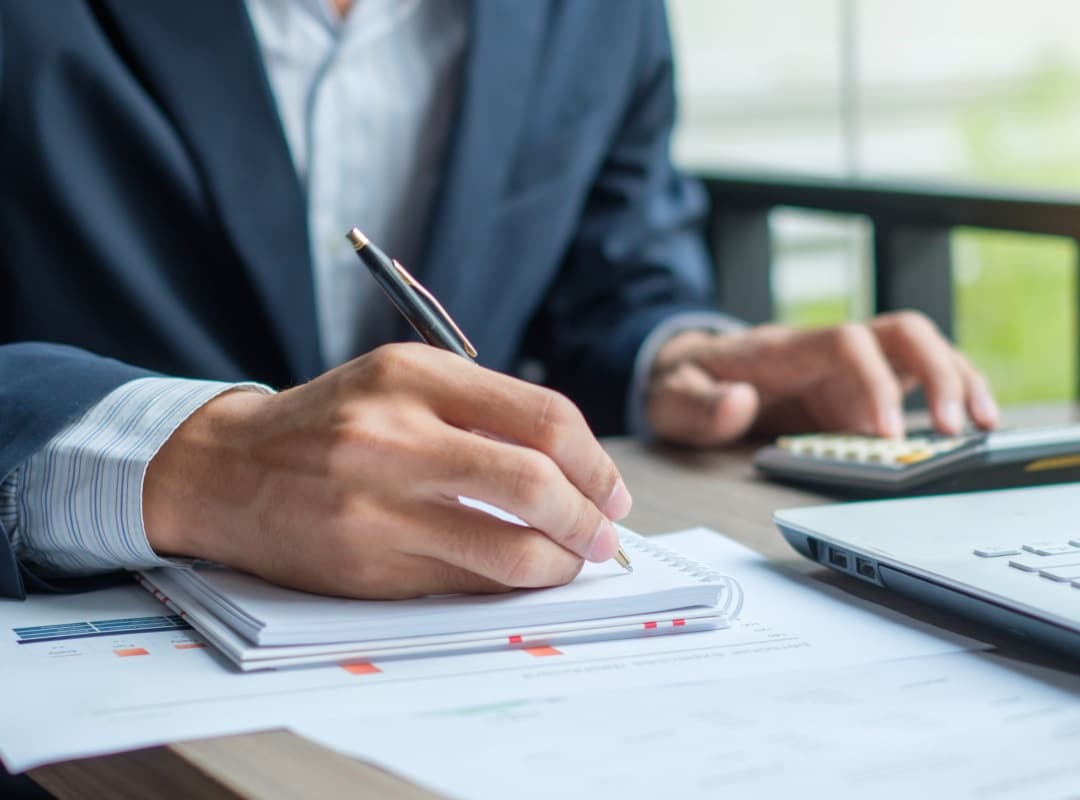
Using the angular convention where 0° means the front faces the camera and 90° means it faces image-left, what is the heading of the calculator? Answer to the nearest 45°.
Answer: approximately 90°

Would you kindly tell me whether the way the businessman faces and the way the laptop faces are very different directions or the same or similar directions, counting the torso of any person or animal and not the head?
very different directions

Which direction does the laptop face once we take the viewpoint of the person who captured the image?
facing away from the viewer and to the left of the viewer

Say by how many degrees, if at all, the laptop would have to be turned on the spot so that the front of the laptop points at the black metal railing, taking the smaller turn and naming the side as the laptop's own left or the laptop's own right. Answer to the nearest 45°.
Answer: approximately 45° to the laptop's own right

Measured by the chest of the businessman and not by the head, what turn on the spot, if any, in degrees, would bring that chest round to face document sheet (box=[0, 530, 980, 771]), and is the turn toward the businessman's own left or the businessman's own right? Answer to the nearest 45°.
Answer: approximately 45° to the businessman's own right
